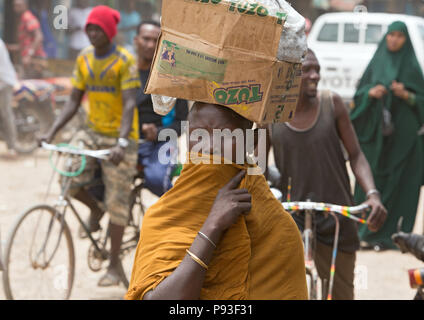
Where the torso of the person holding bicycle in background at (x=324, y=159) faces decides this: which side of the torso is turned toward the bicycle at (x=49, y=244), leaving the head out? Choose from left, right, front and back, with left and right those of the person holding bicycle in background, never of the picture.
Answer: right

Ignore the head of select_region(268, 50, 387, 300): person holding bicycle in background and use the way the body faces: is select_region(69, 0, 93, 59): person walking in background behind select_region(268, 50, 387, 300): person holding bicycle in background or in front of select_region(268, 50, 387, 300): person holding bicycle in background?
behind

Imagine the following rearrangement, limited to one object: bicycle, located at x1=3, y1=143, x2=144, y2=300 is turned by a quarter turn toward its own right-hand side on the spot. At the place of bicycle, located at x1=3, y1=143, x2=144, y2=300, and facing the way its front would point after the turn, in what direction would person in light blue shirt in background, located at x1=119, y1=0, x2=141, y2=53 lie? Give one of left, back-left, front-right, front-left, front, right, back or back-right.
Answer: front-right

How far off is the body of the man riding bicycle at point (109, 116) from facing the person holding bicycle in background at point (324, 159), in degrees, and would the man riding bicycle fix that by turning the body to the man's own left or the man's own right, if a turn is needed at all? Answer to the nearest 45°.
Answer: approximately 90° to the man's own left

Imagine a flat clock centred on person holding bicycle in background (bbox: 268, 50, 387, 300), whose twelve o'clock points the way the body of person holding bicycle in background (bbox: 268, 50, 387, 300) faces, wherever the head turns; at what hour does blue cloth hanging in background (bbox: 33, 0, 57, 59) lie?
blue cloth hanging in background (bbox: 33, 0, 57, 59) is roughly at 5 o'clock from person holding bicycle in background (bbox: 268, 50, 387, 300).

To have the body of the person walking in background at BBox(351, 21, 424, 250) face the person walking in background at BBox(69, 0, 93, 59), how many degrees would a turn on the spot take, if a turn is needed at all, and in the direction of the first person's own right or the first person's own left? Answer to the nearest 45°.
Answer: approximately 135° to the first person's own right

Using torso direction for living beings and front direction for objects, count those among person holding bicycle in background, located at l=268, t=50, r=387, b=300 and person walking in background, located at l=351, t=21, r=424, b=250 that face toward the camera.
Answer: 2

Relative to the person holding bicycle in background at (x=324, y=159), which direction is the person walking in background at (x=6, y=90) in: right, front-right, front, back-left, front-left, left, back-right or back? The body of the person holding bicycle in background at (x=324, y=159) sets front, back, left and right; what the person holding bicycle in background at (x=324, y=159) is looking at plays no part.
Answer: back-right

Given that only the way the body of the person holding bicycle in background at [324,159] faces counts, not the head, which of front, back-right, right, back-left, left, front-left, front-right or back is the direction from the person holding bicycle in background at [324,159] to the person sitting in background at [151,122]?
back-right
